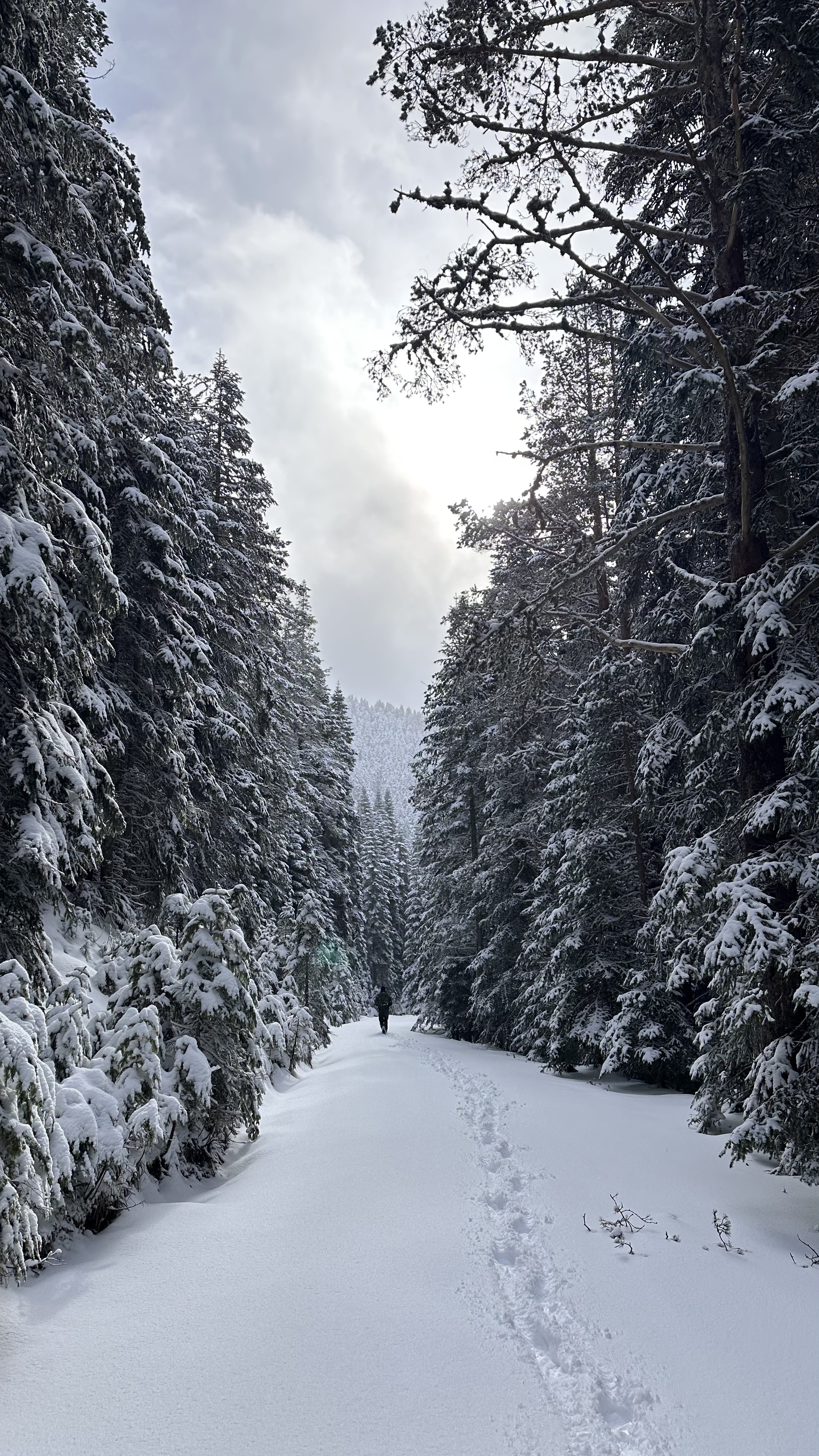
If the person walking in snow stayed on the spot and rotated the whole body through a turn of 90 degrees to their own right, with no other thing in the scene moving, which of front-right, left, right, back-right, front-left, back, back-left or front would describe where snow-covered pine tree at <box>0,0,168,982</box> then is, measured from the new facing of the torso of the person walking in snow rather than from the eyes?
right

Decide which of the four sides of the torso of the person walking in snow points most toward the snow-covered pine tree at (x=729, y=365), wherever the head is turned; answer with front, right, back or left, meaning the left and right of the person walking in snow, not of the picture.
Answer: back

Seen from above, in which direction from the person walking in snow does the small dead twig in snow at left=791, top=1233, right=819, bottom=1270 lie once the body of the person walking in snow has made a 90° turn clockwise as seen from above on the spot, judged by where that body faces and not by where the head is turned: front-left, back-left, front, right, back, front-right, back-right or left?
right

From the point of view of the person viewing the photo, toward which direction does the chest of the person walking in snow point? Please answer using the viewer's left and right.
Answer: facing away from the viewer

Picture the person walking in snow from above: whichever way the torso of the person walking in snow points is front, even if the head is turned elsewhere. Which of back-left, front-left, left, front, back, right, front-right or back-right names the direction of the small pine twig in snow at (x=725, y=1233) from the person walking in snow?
back

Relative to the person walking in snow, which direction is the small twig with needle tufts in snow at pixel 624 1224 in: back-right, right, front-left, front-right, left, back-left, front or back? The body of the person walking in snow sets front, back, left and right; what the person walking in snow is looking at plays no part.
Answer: back
